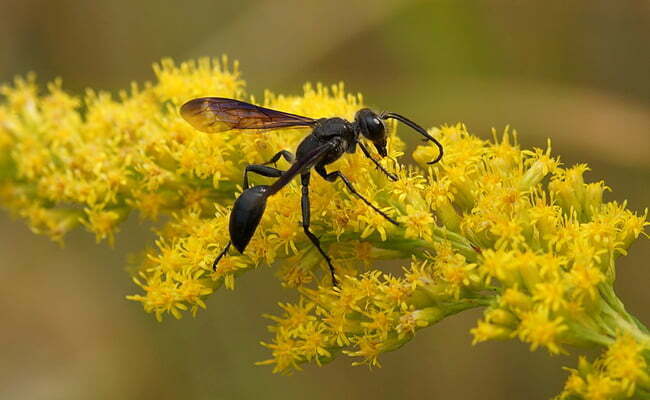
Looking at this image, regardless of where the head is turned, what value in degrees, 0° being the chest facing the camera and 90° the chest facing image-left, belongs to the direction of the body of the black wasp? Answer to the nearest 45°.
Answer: approximately 270°
